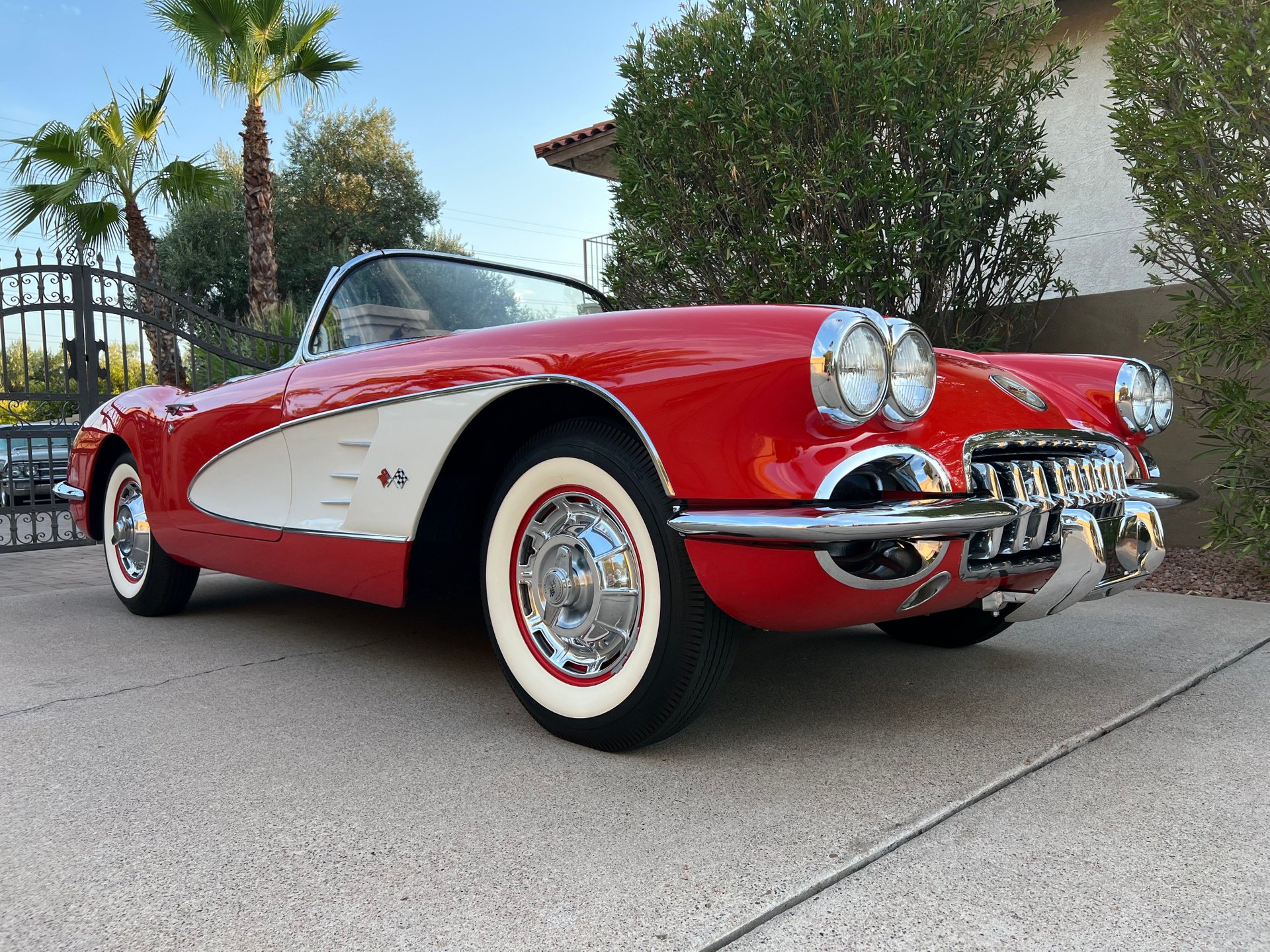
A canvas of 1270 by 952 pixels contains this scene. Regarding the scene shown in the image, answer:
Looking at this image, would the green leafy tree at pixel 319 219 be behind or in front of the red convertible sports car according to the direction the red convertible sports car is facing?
behind

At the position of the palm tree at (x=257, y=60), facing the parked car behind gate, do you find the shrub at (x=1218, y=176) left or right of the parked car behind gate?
left

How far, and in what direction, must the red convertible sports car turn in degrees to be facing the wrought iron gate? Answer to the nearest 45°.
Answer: approximately 180°

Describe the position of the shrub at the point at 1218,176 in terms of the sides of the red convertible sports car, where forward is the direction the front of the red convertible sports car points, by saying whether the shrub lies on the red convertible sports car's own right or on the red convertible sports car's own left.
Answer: on the red convertible sports car's own left

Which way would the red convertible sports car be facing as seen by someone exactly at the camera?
facing the viewer and to the right of the viewer

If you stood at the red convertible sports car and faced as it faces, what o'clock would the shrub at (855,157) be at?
The shrub is roughly at 8 o'clock from the red convertible sports car.

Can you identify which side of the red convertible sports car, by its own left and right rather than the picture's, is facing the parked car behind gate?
back
